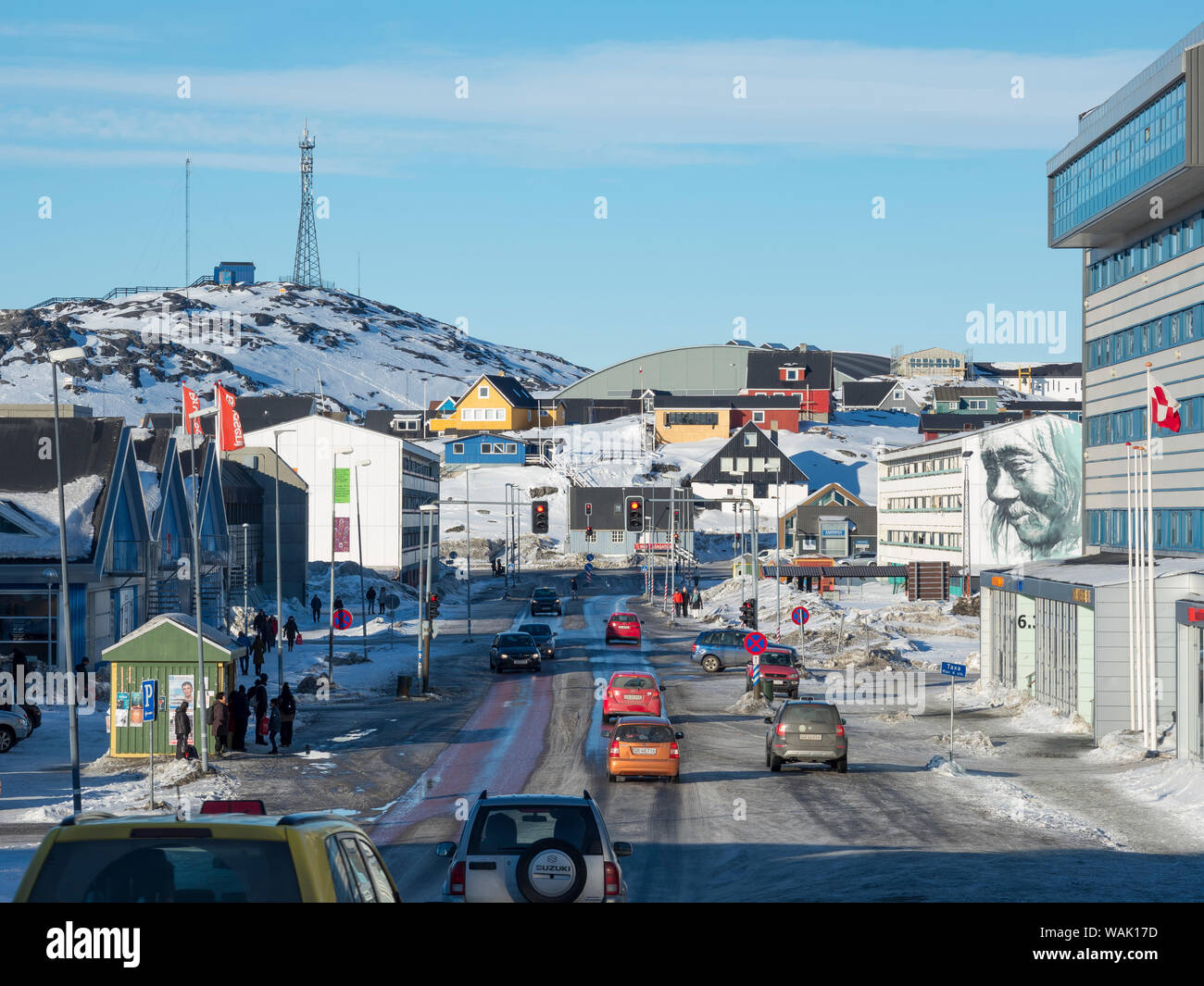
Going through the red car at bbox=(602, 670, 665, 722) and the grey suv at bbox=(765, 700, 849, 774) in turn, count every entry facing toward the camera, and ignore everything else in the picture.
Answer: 0

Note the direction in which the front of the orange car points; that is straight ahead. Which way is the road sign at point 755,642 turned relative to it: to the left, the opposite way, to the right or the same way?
the opposite way

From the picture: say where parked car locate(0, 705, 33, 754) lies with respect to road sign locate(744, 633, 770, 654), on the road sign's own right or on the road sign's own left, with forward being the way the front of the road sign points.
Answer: on the road sign's own right

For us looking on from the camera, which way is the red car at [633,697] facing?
facing away from the viewer

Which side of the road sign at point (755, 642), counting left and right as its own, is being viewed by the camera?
front

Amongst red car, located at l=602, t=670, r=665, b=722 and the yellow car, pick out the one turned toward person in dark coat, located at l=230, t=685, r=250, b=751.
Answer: the yellow car

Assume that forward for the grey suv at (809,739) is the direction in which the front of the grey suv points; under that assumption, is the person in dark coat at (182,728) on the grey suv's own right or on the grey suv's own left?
on the grey suv's own left

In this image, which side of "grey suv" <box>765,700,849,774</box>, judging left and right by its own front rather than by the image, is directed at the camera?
back

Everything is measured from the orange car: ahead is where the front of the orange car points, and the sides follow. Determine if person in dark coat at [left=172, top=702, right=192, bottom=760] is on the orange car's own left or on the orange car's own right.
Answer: on the orange car's own left

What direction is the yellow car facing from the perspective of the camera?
away from the camera

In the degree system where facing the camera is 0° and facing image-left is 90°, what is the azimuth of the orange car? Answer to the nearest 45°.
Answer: approximately 180°

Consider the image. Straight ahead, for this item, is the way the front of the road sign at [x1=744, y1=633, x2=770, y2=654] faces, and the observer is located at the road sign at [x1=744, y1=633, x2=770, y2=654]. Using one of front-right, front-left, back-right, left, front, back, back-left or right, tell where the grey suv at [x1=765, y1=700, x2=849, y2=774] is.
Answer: front

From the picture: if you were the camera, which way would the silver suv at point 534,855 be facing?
facing away from the viewer

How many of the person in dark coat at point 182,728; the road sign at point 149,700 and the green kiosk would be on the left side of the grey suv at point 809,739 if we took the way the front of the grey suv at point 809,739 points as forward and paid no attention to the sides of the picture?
3
